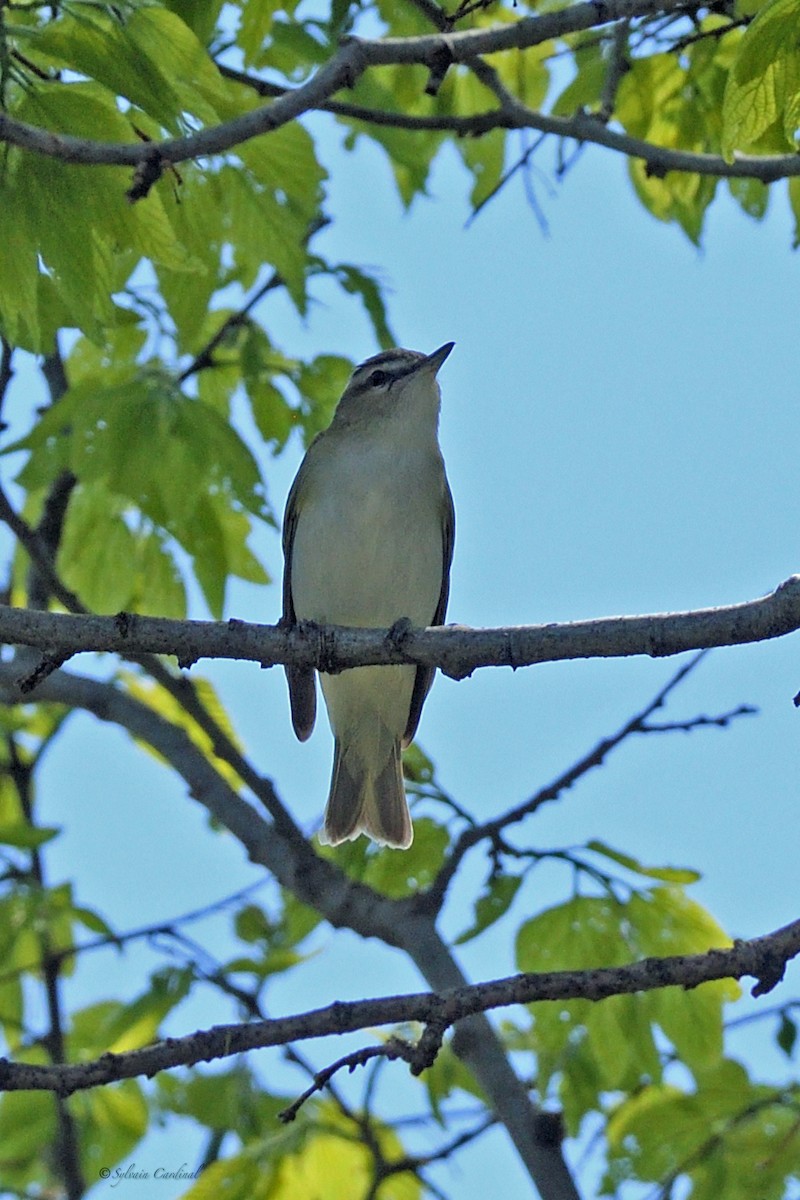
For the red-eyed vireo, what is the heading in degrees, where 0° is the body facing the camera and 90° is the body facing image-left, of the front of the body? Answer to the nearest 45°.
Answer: approximately 0°

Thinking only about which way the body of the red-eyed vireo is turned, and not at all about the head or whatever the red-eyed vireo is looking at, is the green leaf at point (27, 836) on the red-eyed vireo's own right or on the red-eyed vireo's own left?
on the red-eyed vireo's own right

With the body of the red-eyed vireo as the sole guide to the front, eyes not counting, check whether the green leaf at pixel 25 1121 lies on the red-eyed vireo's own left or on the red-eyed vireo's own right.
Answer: on the red-eyed vireo's own right
